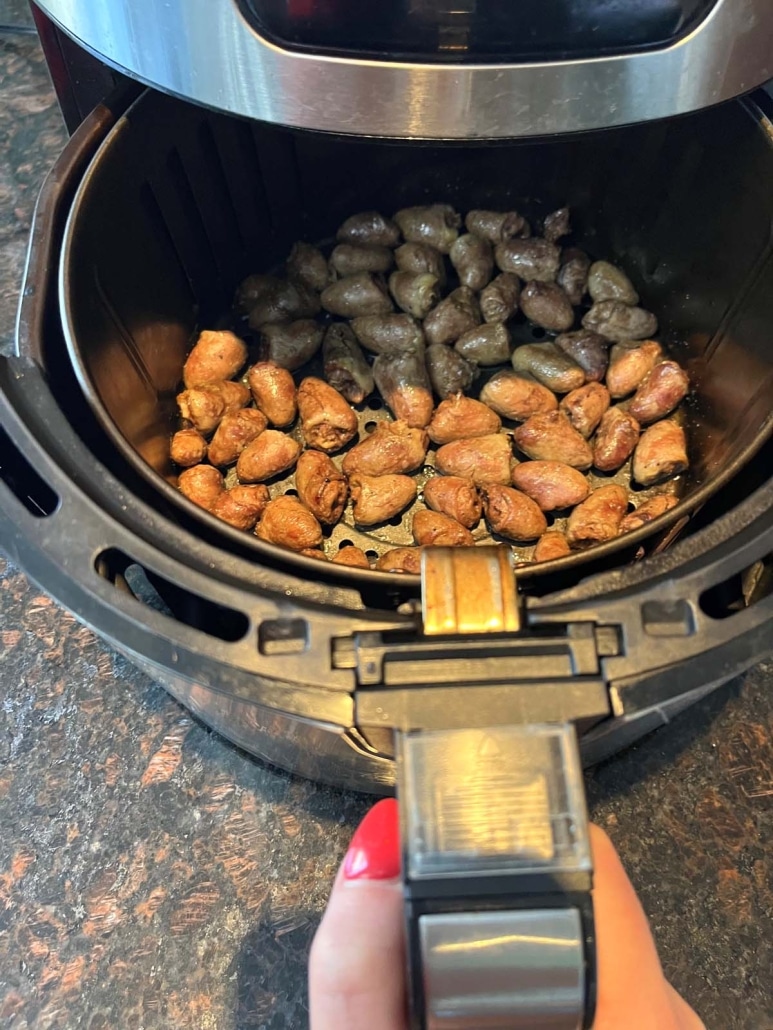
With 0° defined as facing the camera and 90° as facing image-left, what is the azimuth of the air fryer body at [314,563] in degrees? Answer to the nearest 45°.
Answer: approximately 0°

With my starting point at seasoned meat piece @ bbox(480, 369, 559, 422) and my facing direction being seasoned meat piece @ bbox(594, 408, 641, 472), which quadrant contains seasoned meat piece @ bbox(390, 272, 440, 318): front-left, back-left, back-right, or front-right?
back-left
